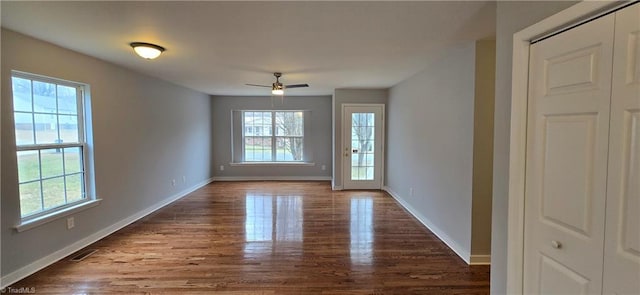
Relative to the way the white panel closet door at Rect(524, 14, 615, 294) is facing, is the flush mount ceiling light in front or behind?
in front

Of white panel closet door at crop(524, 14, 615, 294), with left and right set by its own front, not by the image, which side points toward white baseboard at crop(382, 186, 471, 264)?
right

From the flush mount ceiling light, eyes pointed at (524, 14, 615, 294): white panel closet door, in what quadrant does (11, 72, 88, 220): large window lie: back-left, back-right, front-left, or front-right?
back-right

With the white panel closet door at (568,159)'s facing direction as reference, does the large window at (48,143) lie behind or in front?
in front

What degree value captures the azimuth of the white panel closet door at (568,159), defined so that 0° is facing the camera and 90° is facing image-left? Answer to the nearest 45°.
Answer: approximately 45°

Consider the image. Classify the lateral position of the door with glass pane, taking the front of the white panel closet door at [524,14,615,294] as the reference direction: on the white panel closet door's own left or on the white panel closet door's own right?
on the white panel closet door's own right

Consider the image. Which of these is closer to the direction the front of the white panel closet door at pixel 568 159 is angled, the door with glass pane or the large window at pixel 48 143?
the large window
